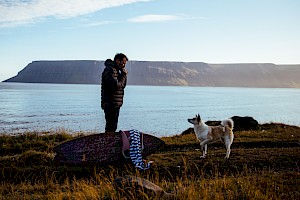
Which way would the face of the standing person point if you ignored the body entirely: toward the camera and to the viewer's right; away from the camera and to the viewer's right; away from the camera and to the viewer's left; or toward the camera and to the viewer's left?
toward the camera and to the viewer's right

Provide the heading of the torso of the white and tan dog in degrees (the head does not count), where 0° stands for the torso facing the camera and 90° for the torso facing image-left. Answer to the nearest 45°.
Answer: approximately 90°

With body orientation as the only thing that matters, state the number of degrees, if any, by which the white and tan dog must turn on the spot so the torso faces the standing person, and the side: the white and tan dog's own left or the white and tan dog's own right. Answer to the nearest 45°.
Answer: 0° — it already faces them
